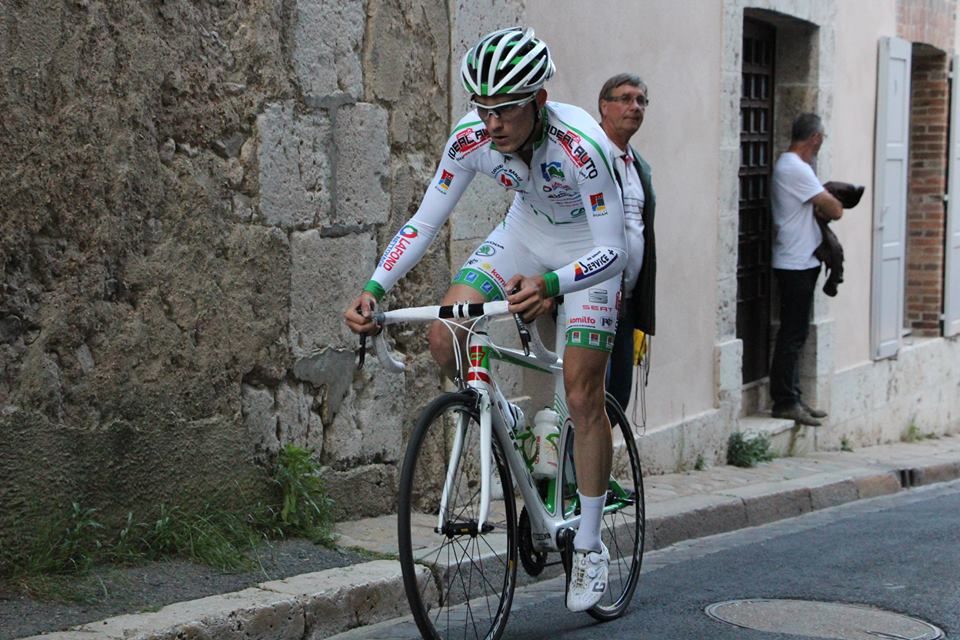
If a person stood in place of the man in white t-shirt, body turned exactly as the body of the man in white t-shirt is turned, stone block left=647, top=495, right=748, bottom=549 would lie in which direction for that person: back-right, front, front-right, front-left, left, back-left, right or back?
right

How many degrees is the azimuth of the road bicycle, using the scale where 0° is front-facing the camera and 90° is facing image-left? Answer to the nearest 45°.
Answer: approximately 45°

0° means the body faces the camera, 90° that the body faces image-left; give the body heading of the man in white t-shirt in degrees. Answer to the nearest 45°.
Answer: approximately 270°

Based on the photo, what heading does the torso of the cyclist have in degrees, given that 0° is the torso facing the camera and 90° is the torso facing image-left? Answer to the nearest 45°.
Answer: approximately 45°

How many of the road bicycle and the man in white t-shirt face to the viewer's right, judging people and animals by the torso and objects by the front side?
1
